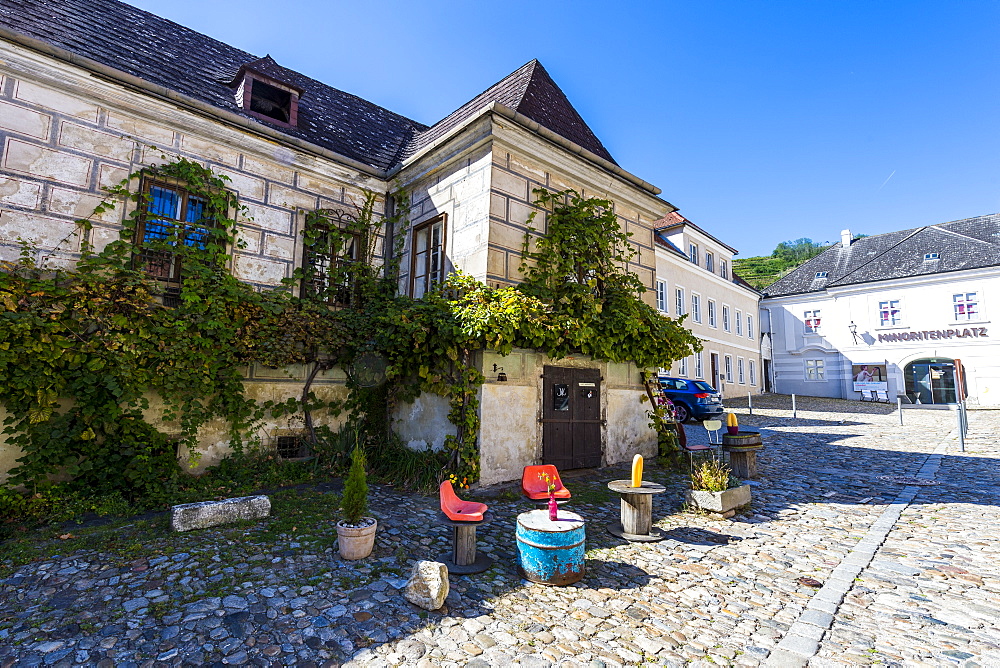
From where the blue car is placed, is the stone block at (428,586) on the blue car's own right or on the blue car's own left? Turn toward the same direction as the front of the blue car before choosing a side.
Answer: on the blue car's own left

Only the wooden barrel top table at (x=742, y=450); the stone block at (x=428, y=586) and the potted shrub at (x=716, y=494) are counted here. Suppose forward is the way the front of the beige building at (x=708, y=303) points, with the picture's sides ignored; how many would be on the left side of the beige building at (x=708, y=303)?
0

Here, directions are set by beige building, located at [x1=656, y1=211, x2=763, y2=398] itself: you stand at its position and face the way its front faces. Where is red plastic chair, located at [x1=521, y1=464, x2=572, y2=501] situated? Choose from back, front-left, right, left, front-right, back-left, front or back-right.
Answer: front-right

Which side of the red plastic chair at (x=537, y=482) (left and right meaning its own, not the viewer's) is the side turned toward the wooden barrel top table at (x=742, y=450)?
left

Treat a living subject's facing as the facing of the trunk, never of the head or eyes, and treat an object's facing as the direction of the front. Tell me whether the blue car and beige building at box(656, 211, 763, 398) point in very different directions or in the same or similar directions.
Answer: very different directions

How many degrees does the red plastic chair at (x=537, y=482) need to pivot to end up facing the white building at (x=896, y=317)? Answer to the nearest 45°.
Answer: approximately 90° to its left

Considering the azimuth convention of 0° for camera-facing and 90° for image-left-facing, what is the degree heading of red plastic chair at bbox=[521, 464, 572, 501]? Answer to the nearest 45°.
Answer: approximately 315°

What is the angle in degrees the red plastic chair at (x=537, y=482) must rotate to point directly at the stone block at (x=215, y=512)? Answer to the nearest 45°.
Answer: approximately 135° to its right

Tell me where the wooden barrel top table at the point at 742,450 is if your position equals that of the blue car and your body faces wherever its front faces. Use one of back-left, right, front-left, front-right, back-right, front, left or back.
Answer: back-left

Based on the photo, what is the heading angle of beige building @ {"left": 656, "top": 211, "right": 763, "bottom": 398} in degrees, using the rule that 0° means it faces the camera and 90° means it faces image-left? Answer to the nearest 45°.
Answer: approximately 315°

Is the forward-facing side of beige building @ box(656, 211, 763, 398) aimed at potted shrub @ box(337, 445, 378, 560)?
no

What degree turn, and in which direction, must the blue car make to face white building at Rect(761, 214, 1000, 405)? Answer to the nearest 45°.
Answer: approximately 90° to its right

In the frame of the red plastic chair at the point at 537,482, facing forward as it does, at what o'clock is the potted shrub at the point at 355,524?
The potted shrub is roughly at 3 o'clock from the red plastic chair.
